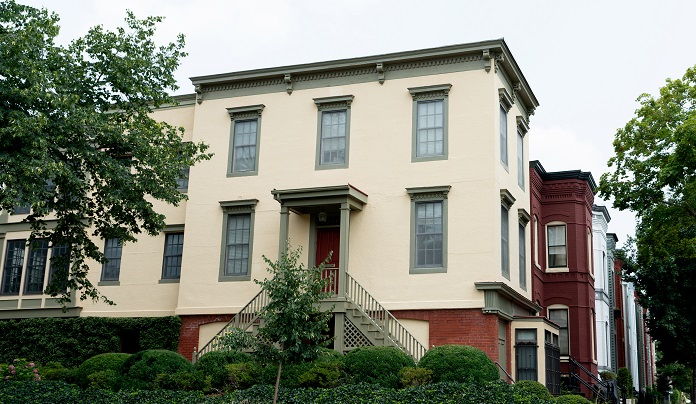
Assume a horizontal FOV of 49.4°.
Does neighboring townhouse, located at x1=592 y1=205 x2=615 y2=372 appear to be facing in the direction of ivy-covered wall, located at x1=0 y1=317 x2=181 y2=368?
no

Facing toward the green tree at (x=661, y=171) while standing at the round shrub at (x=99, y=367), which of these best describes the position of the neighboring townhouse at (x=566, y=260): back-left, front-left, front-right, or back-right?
front-left

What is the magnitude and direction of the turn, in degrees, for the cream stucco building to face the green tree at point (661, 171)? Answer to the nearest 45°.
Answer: approximately 90° to its left

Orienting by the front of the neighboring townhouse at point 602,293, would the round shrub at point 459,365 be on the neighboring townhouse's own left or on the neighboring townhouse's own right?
on the neighboring townhouse's own right

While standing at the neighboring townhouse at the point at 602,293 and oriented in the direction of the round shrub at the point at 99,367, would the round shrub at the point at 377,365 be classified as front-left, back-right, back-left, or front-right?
front-left

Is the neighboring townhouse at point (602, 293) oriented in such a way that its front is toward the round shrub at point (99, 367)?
no

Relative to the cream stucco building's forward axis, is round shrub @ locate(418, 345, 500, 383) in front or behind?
in front

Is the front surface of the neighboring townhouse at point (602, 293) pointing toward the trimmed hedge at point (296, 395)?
no

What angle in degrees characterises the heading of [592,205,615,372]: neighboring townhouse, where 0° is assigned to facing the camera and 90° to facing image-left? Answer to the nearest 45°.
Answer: approximately 270°

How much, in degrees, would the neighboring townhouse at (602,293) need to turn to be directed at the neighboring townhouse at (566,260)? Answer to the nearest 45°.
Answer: approximately 90° to its right

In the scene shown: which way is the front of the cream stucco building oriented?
toward the camera

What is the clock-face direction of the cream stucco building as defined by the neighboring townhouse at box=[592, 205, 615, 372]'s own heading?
The cream stucco building is roughly at 4 o'clock from the neighboring townhouse.

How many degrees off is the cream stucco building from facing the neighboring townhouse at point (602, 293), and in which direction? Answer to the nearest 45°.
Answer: approximately 135° to its left

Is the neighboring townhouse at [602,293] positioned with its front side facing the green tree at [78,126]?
no

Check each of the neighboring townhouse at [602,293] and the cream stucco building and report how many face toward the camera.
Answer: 1

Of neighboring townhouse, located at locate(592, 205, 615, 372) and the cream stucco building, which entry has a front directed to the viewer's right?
the neighboring townhouse
